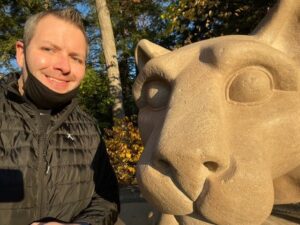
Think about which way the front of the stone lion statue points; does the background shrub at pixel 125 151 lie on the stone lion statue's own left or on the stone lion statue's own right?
on the stone lion statue's own right

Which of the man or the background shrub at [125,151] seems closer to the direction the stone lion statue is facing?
the man

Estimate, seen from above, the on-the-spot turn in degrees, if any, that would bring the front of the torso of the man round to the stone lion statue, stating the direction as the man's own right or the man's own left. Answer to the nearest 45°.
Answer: approximately 45° to the man's own left

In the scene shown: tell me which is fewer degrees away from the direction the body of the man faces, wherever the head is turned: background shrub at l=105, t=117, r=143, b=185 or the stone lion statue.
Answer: the stone lion statue

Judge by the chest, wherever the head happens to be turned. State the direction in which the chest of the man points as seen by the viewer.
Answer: toward the camera

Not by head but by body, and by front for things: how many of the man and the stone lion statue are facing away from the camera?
0

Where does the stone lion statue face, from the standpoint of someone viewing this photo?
facing the viewer and to the left of the viewer

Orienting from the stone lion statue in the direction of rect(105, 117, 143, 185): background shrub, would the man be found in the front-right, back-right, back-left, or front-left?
front-left

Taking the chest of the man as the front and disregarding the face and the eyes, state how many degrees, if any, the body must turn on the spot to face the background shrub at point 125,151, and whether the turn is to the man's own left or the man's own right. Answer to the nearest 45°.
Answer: approximately 180°
